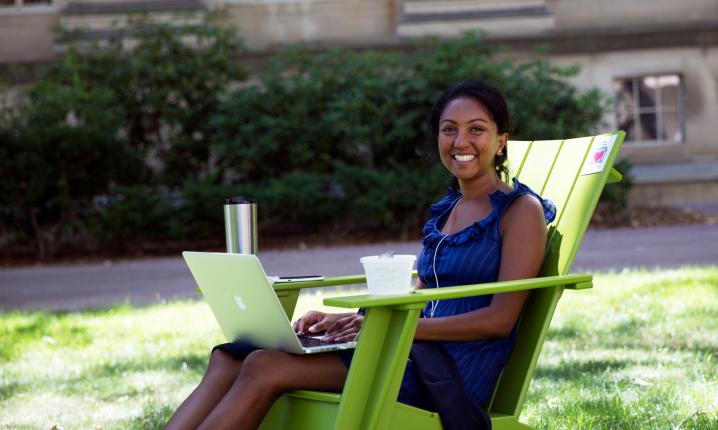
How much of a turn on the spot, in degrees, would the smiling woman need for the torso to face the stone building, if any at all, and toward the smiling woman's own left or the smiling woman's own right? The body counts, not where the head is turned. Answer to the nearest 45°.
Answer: approximately 135° to the smiling woman's own right

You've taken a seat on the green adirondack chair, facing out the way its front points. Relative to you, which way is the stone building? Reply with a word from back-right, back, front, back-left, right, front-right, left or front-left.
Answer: back-right

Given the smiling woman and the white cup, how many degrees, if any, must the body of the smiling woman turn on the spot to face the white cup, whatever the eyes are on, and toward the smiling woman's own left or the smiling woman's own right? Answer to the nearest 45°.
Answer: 0° — they already face it

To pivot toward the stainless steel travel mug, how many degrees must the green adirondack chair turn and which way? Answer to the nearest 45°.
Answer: approximately 45° to its right

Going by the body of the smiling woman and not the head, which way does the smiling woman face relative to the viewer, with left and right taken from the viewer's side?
facing the viewer and to the left of the viewer
